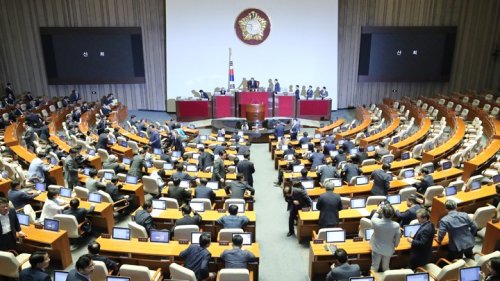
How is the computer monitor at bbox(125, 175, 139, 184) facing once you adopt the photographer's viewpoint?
facing the viewer and to the left of the viewer

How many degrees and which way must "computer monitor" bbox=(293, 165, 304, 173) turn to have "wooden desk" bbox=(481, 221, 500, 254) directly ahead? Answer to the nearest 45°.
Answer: approximately 45° to its left

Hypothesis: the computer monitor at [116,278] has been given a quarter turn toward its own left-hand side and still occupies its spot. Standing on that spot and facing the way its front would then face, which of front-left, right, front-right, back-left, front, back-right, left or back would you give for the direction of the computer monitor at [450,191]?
front

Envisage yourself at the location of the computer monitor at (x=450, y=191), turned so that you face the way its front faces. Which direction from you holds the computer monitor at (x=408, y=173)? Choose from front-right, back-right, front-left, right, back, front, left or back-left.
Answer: back

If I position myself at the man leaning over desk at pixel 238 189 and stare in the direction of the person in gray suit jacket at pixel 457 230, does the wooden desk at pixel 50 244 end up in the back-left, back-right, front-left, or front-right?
back-right

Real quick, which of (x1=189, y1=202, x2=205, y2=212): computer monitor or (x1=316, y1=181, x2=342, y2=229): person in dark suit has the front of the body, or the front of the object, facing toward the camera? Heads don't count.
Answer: the computer monitor

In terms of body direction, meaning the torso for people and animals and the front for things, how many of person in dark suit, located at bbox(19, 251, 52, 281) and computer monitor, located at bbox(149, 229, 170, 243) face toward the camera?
1

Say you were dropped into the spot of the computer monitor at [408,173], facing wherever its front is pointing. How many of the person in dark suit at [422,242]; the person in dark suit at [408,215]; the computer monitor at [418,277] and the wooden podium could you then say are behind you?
1

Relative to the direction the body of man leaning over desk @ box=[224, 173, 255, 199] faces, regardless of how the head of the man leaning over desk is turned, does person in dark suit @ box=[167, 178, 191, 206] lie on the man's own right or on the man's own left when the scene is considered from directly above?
on the man's own left

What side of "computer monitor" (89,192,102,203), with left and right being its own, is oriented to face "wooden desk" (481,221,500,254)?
left

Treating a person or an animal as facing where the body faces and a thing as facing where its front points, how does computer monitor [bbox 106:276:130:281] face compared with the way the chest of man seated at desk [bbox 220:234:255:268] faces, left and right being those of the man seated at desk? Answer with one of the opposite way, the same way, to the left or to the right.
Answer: the opposite way

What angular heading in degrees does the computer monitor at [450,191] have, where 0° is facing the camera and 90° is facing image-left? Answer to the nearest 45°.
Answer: approximately 315°

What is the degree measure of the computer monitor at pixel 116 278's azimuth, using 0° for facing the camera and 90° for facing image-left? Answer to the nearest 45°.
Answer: approximately 0°

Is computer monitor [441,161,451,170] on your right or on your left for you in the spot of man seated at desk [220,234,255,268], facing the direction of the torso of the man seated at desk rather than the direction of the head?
on your right

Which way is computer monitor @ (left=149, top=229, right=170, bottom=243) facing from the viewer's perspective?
toward the camera

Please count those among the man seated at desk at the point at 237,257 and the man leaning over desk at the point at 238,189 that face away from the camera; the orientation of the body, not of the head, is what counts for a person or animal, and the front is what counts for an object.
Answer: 2

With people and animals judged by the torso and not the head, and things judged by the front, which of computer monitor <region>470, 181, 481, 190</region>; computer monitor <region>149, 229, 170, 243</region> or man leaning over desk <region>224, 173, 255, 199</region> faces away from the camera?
the man leaning over desk
